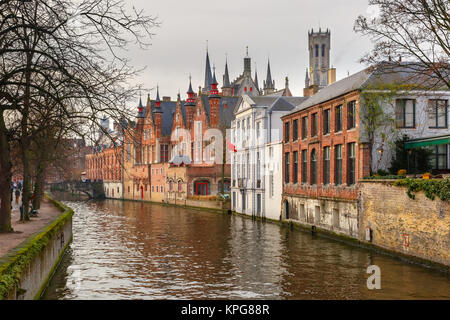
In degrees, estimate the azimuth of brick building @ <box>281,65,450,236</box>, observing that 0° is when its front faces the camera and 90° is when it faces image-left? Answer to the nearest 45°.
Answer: approximately 45°

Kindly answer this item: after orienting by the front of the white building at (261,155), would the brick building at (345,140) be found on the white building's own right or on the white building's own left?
on the white building's own left

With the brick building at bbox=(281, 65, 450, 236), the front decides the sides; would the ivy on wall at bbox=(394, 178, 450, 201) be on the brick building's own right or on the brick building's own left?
on the brick building's own left

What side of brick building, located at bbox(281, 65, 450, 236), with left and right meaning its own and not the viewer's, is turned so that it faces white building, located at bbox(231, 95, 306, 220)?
right

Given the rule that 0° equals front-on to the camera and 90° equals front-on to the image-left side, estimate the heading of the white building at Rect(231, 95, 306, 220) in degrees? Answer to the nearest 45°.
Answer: approximately 45°

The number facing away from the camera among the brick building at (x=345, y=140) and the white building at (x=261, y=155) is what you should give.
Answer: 0
